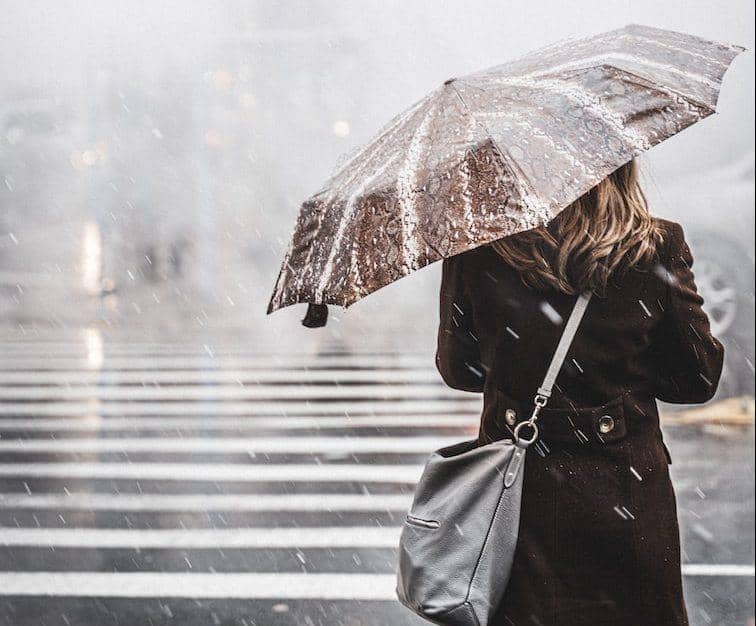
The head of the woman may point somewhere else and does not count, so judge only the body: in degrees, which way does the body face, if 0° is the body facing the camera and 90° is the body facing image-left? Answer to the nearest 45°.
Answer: approximately 180°

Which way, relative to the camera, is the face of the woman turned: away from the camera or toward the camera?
away from the camera
